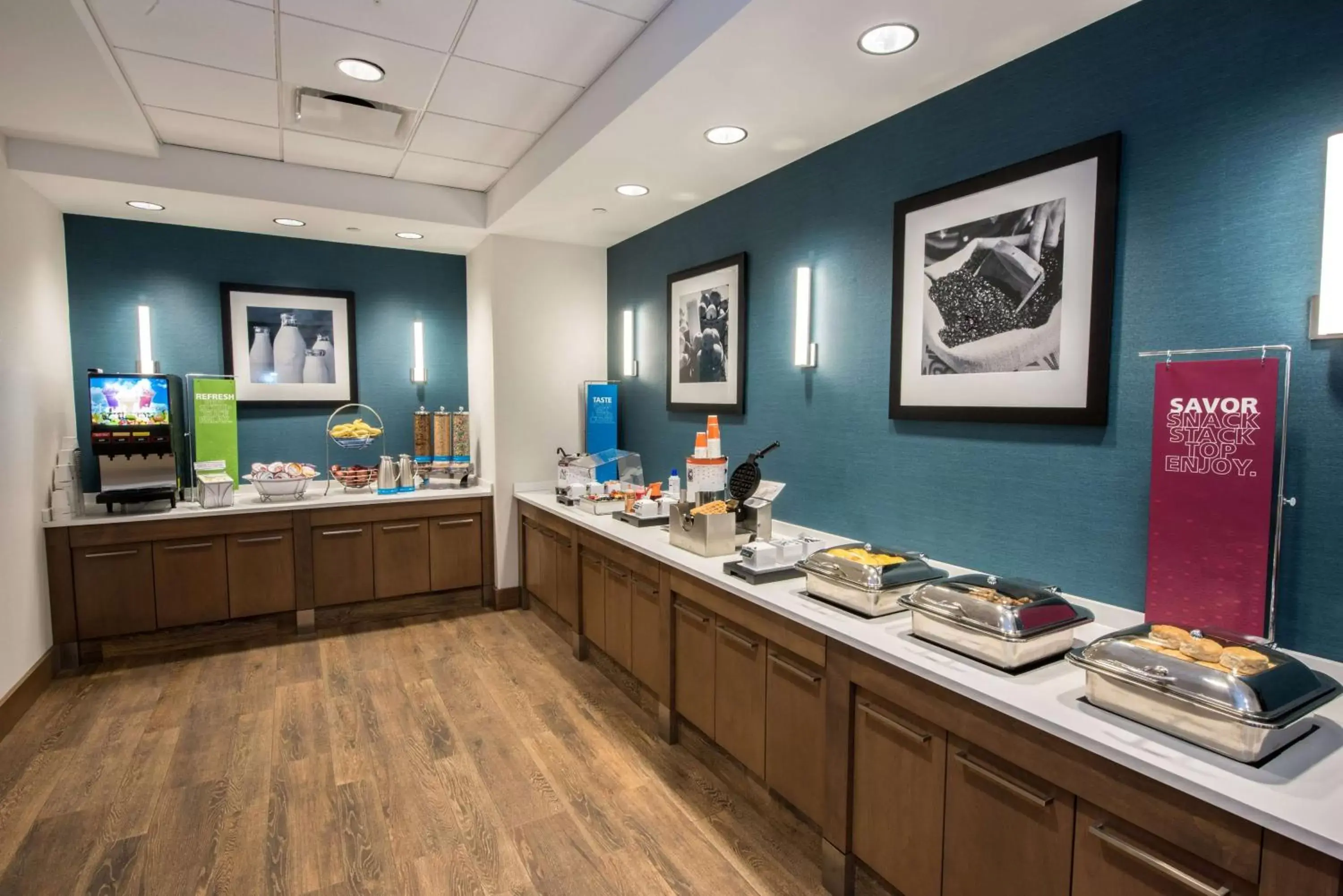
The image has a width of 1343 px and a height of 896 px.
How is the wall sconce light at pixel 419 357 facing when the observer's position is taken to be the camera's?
facing the viewer

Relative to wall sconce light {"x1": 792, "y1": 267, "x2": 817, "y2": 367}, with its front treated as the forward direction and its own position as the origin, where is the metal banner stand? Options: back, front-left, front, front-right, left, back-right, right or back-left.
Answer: left

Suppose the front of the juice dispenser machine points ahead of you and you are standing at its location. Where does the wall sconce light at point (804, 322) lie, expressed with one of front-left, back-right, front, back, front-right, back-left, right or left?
front-left

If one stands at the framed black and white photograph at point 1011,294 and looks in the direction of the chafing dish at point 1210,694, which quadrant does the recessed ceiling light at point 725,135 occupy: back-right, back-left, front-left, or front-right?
back-right

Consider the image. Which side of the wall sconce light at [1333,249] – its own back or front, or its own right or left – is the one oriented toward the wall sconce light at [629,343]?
right

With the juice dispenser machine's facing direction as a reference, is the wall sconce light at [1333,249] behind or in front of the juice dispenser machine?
in front

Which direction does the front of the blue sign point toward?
toward the camera

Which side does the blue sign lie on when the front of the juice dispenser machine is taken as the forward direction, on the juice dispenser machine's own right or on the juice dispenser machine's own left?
on the juice dispenser machine's own left

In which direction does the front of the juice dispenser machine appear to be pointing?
toward the camera
